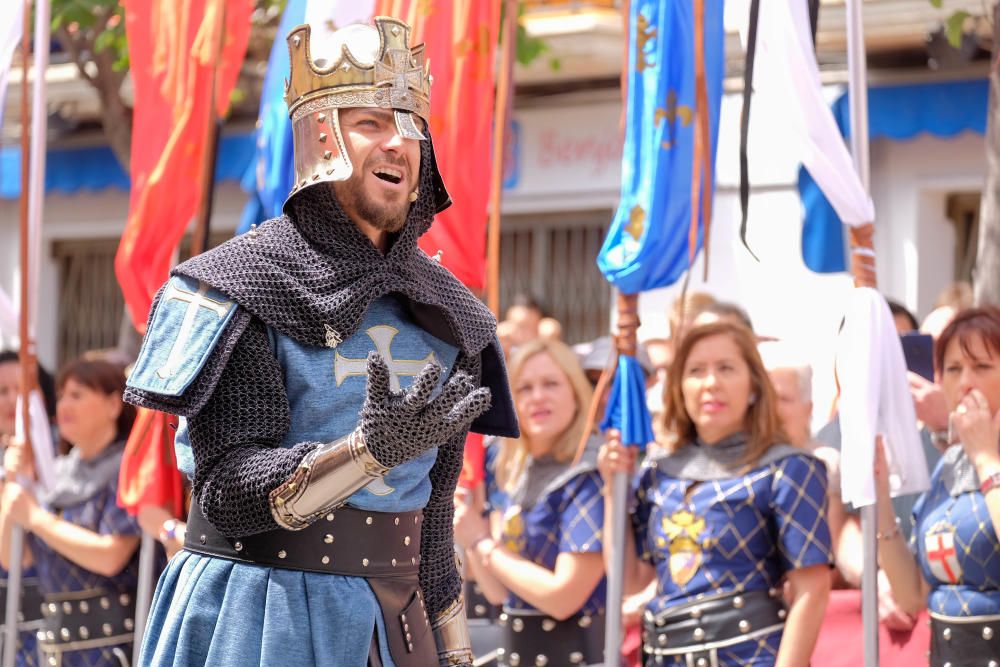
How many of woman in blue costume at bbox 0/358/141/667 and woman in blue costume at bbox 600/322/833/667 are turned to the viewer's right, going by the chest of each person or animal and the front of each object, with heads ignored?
0

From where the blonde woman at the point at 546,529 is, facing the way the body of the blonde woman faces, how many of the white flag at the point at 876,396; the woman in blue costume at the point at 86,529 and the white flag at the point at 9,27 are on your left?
1

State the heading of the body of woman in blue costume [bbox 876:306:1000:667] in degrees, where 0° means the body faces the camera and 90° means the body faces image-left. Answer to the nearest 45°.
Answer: approximately 45°

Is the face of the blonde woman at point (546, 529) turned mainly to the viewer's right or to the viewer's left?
to the viewer's left

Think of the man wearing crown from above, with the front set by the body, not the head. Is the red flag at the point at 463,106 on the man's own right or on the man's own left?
on the man's own left

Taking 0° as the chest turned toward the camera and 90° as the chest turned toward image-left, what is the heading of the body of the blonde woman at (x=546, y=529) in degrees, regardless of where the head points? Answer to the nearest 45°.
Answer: approximately 45°

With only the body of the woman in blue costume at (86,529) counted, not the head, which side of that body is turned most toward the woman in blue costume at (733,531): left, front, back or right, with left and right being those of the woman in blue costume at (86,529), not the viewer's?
left

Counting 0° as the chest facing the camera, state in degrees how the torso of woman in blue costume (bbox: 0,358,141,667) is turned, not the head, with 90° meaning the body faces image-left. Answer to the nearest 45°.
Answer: approximately 45°

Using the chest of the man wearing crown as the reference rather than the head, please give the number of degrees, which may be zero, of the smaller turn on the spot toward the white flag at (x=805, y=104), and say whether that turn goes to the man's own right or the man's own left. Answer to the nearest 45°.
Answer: approximately 90° to the man's own left

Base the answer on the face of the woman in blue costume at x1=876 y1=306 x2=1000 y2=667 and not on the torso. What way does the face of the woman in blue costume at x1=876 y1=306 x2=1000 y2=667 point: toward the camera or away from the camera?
toward the camera

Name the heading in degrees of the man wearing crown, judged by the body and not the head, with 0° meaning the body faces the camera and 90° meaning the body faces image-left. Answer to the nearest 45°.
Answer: approximately 315°

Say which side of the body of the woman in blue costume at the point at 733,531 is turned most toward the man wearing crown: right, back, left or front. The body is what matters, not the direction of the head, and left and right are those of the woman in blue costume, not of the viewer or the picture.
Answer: front

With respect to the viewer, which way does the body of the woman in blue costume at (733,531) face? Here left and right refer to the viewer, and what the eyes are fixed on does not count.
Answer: facing the viewer and to the left of the viewer

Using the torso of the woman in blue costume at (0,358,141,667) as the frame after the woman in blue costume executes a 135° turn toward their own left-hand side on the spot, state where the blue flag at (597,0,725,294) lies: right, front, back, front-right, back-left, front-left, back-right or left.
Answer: front-right
